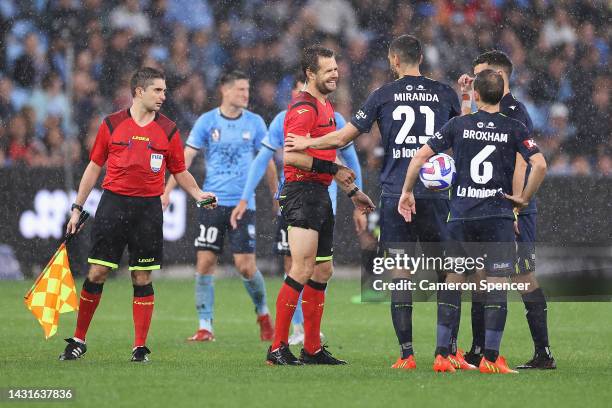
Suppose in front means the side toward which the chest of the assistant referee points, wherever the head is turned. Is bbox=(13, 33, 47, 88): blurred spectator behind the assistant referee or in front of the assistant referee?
behind

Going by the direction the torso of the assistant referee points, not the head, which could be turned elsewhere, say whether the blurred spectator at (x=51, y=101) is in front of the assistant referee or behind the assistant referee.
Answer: behind

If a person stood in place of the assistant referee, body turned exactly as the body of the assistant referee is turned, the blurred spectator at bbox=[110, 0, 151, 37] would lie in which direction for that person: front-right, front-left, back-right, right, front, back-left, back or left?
back

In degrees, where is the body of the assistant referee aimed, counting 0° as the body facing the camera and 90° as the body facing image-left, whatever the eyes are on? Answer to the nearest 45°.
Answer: approximately 0°

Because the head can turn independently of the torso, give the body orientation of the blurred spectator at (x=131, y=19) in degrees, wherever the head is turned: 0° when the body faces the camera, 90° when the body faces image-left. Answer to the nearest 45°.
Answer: approximately 0°

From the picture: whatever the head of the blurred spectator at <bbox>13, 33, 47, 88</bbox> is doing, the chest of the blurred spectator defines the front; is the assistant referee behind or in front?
in front
